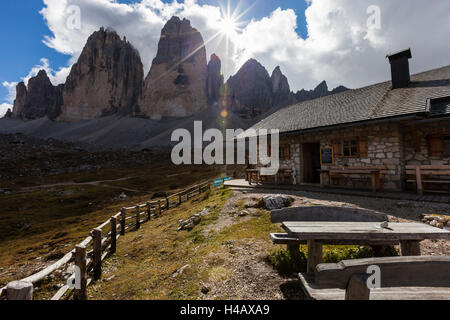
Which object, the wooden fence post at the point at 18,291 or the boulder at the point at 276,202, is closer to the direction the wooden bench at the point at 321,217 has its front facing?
the wooden fence post

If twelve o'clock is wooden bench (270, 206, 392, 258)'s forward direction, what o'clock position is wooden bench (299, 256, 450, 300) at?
wooden bench (299, 256, 450, 300) is roughly at 11 o'clock from wooden bench (270, 206, 392, 258).

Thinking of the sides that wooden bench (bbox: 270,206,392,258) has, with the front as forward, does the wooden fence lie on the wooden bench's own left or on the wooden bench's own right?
on the wooden bench's own right

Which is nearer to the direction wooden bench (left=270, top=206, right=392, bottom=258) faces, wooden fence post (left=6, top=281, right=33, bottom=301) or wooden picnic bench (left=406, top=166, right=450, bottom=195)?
the wooden fence post

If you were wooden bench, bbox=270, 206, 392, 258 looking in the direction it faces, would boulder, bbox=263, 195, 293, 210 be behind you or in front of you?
behind

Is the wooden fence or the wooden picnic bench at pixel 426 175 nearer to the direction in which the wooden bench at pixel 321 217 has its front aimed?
the wooden fence

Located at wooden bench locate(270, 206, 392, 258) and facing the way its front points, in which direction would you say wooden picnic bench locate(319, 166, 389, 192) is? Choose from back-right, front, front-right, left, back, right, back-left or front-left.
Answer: back

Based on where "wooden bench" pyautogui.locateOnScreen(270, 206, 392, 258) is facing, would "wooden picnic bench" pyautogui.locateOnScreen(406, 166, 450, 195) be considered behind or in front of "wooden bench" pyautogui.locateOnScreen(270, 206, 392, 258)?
behind

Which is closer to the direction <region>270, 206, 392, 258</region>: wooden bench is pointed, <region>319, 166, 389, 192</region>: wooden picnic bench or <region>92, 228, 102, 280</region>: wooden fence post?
the wooden fence post

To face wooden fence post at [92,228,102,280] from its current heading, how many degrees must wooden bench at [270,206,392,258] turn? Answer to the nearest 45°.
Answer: approximately 90° to its right

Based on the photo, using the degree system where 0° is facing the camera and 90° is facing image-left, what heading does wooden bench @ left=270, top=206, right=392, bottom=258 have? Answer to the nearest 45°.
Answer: approximately 0°
